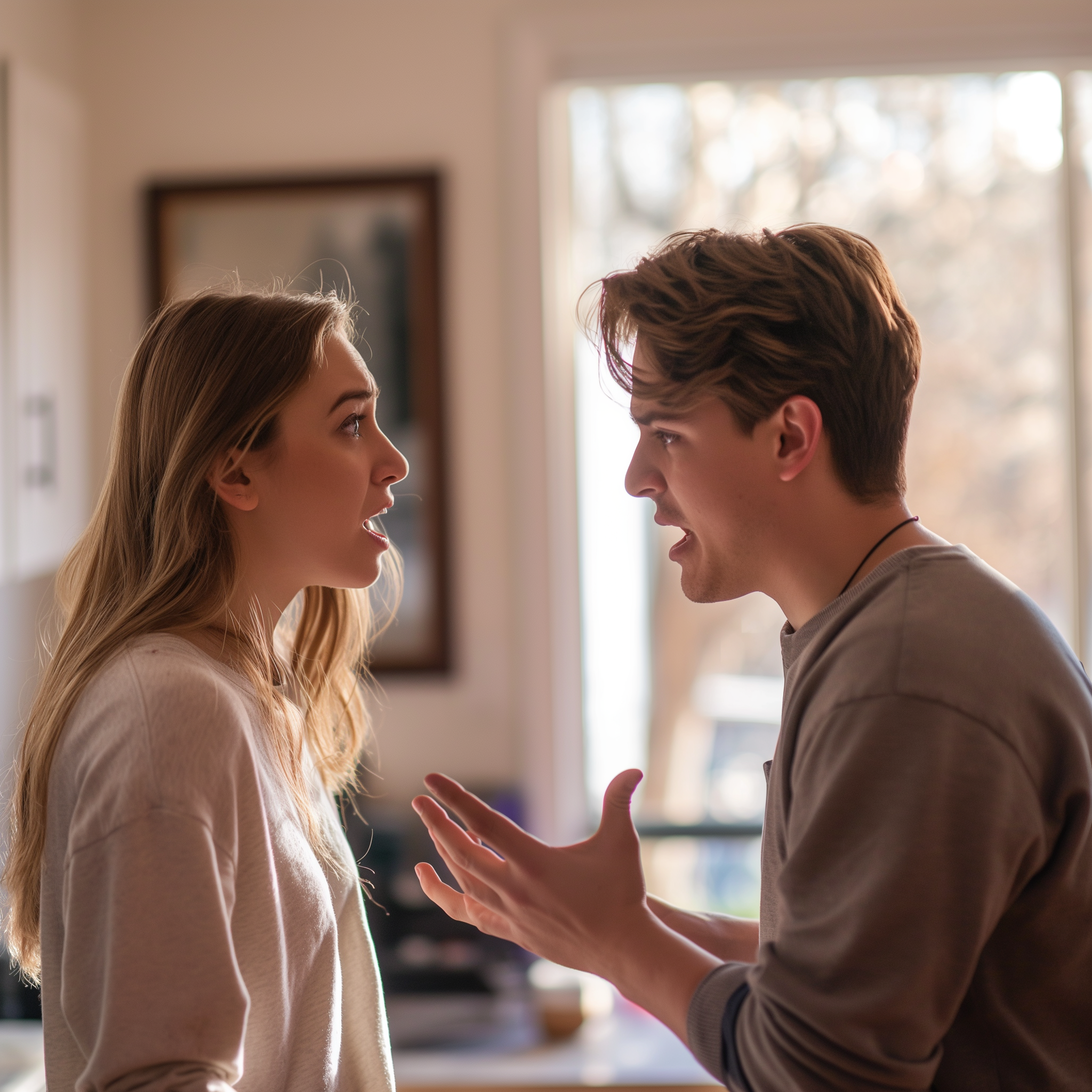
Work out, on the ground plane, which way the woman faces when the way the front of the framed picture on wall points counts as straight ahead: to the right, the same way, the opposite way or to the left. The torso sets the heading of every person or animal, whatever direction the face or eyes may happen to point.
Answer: to the left

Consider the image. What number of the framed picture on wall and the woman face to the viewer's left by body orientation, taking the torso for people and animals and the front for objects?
0

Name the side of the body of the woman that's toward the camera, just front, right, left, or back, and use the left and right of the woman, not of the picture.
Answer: right

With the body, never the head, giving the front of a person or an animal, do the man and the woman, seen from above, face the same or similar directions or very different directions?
very different directions

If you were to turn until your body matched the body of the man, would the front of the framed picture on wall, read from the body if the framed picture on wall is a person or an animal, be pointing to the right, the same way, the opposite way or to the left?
to the left

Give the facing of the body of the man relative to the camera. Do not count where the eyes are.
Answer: to the viewer's left

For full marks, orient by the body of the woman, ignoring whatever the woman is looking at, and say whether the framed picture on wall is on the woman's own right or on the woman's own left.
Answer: on the woman's own left

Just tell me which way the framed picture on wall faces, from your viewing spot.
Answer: facing the viewer

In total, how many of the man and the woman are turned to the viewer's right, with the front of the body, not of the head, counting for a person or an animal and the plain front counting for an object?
1

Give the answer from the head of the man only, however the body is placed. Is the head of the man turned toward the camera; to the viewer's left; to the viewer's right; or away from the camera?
to the viewer's left

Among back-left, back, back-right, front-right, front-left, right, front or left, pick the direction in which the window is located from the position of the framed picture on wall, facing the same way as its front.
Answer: left

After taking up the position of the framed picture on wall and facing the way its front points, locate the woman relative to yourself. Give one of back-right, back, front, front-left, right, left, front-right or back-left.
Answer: front

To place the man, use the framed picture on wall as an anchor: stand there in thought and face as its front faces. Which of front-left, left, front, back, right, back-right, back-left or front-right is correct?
front
